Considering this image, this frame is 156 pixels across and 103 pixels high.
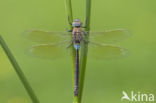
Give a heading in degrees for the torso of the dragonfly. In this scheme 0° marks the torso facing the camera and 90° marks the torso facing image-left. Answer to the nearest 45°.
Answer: approximately 180°
